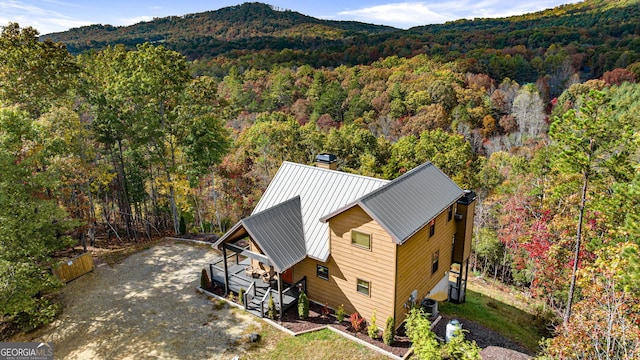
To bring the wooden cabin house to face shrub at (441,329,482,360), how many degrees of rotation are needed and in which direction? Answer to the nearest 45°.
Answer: approximately 90° to its left

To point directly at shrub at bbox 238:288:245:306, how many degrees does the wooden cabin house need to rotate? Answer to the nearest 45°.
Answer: approximately 45° to its right

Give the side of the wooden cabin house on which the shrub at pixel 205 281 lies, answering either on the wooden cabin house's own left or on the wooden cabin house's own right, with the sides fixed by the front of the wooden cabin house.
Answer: on the wooden cabin house's own right

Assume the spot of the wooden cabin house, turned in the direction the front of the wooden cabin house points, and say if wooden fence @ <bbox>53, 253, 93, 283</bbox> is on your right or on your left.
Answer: on your right

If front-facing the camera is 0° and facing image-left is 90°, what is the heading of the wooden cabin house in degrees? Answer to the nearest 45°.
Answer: approximately 45°

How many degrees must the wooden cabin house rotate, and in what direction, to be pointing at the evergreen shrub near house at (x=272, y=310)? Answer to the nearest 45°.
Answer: approximately 45° to its right

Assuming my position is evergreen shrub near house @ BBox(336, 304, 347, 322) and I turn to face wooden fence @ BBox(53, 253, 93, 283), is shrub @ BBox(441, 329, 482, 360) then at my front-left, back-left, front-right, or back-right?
back-left
